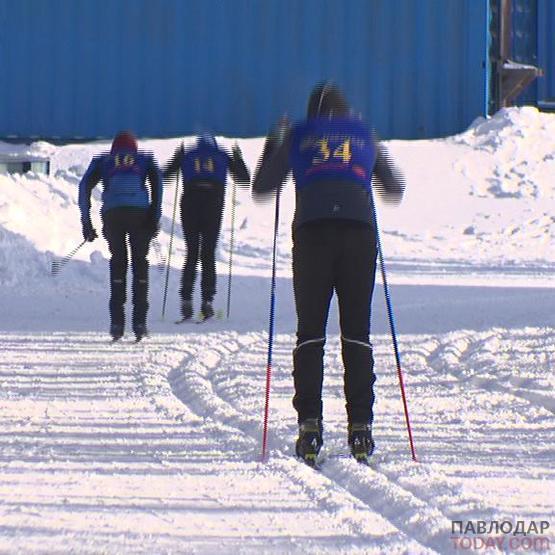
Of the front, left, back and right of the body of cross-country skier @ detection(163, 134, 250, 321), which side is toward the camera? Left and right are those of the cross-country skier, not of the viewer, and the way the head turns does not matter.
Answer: back

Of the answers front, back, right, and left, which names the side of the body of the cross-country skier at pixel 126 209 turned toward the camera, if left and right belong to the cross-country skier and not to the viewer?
back

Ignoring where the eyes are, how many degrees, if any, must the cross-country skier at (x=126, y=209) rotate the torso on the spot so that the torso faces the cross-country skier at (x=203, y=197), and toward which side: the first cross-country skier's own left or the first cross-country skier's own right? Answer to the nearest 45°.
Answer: approximately 45° to the first cross-country skier's own right

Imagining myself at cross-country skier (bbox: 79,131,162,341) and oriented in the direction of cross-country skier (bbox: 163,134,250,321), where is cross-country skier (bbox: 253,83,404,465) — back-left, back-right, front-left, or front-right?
back-right

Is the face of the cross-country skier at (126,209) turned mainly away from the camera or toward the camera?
away from the camera

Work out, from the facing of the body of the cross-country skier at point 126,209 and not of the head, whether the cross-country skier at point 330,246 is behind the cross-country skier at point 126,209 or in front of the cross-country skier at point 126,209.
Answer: behind

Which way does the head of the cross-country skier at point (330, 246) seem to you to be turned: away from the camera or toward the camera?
away from the camera

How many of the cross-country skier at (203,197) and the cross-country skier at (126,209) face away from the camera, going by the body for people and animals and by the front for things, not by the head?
2

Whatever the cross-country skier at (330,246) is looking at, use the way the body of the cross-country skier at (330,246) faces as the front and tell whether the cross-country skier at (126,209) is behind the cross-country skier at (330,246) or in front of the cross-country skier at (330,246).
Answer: in front

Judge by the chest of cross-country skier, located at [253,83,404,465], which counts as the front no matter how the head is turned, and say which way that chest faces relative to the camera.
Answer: away from the camera

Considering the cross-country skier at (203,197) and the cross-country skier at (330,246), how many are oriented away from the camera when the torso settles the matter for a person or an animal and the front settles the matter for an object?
2
